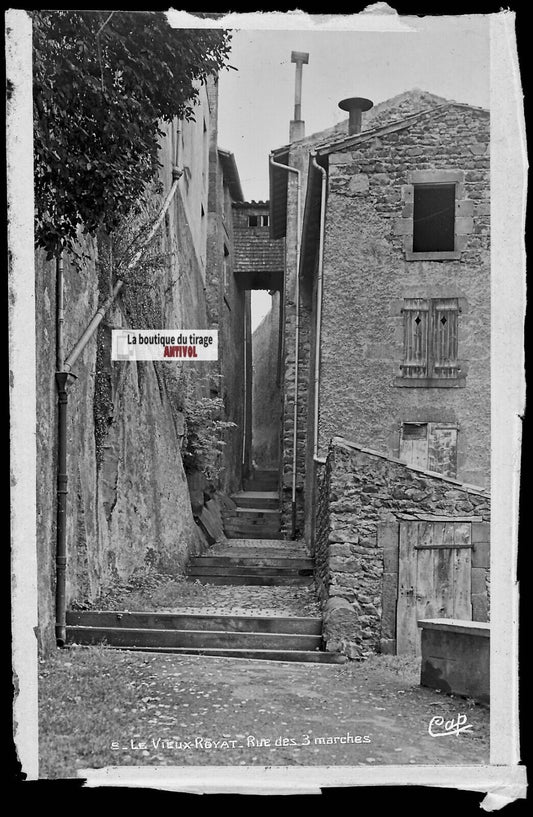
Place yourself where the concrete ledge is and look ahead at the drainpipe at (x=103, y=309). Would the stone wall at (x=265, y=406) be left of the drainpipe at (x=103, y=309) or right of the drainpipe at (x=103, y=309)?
right

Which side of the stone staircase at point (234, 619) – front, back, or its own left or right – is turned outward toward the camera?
front
